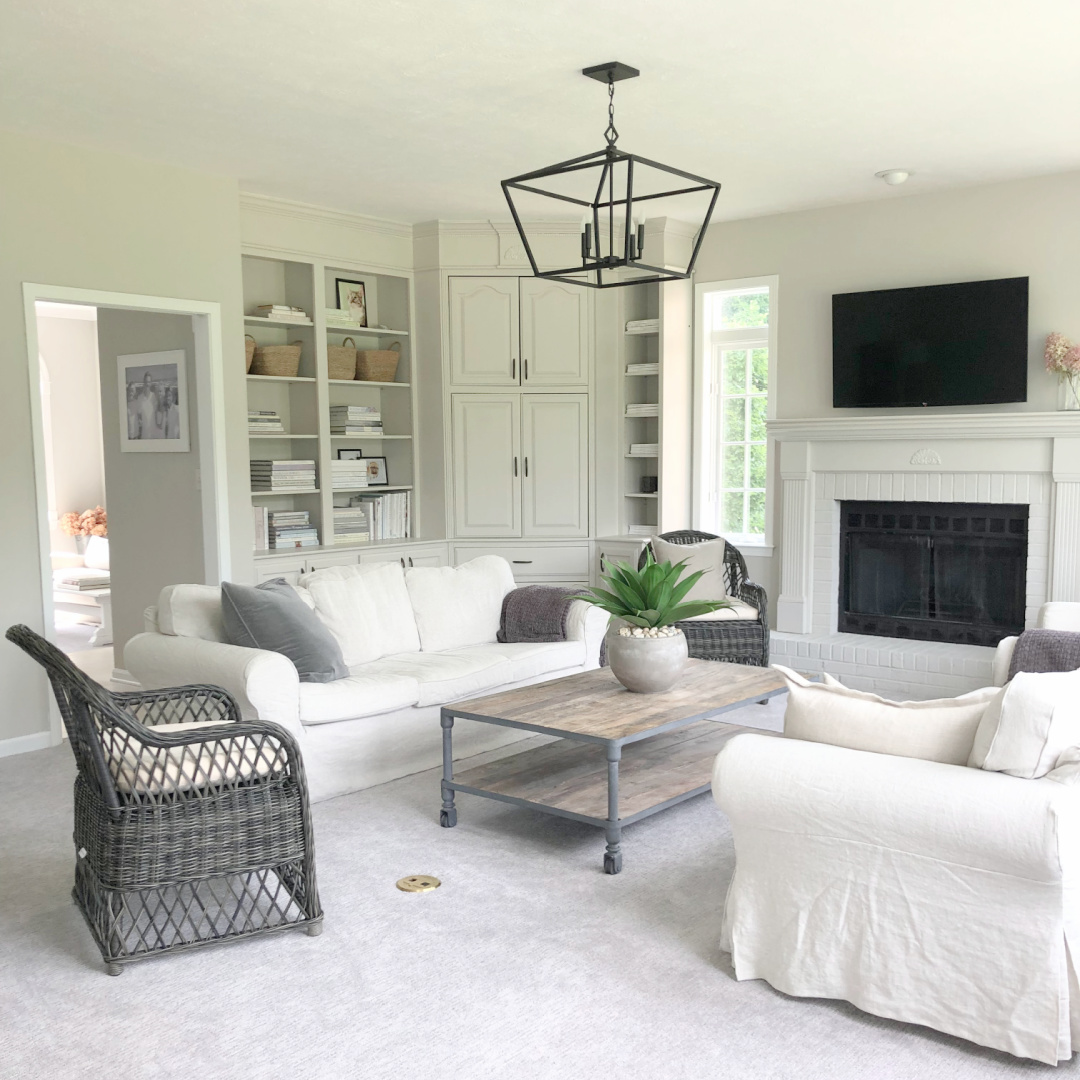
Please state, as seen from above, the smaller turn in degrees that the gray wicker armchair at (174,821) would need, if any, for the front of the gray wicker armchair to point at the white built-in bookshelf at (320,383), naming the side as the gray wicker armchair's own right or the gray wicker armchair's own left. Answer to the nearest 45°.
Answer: approximately 90° to the gray wicker armchair's own left

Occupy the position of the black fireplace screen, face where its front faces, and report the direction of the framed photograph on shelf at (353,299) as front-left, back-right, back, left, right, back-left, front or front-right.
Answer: front-right

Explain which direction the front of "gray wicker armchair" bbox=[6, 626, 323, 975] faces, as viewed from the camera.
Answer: facing to the right of the viewer

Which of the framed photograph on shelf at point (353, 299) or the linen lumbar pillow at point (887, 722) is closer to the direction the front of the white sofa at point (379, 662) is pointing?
the linen lumbar pillow

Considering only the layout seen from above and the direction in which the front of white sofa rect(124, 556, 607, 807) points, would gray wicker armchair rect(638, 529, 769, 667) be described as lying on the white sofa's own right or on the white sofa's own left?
on the white sofa's own left

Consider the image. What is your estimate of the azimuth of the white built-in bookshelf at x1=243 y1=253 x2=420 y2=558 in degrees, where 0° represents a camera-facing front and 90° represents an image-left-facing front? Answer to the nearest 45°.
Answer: approximately 315°

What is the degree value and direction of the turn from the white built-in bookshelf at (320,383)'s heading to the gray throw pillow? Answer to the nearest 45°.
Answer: approximately 45° to its right

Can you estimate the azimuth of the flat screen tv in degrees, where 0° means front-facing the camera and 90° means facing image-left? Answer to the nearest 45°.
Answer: approximately 45°

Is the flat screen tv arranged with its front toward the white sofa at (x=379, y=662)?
yes

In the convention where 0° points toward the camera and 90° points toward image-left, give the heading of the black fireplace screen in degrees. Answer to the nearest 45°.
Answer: approximately 45°

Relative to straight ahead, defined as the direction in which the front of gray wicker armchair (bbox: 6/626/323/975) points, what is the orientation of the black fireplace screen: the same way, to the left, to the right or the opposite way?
the opposite way

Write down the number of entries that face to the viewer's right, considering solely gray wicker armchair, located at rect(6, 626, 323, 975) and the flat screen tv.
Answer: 1

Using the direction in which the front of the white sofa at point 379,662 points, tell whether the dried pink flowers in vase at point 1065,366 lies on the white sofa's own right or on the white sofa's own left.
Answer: on the white sofa's own left
